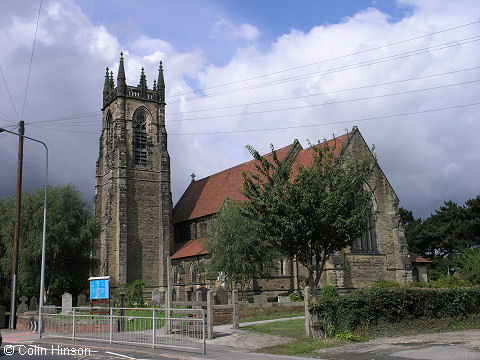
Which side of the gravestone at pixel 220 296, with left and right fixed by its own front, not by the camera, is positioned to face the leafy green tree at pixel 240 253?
back

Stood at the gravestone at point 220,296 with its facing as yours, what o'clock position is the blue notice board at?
The blue notice board is roughly at 3 o'clock from the gravestone.

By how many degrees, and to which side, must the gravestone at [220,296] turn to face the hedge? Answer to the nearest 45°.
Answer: approximately 45° to its left

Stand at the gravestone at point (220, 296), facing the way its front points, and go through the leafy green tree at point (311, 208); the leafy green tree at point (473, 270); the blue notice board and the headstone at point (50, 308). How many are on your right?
2

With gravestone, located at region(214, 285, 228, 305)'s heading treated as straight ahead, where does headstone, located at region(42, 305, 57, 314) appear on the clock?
The headstone is roughly at 3 o'clock from the gravestone.

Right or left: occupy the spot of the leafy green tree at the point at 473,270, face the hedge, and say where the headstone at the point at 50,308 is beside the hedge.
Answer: right

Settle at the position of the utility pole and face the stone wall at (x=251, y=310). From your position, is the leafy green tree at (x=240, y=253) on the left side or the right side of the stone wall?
left

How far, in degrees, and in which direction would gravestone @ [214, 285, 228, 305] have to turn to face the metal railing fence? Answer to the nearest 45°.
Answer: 0° — it already faces it

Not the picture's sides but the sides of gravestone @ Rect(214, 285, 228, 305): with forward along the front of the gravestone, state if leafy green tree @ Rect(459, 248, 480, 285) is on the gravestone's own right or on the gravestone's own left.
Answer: on the gravestone's own left

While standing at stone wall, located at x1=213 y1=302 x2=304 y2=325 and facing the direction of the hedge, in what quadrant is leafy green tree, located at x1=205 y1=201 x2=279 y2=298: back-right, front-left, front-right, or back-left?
back-left

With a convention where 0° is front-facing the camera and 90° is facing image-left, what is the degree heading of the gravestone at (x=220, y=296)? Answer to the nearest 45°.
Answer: approximately 0°

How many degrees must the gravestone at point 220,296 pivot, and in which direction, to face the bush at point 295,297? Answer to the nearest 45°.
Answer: approximately 135° to its left

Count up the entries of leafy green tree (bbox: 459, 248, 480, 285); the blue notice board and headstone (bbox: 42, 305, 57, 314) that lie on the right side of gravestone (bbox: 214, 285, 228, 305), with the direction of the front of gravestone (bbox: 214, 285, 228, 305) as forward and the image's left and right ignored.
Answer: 2

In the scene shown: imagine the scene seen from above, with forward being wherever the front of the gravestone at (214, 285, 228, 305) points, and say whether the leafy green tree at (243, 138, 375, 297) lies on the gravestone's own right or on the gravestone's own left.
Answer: on the gravestone's own left
